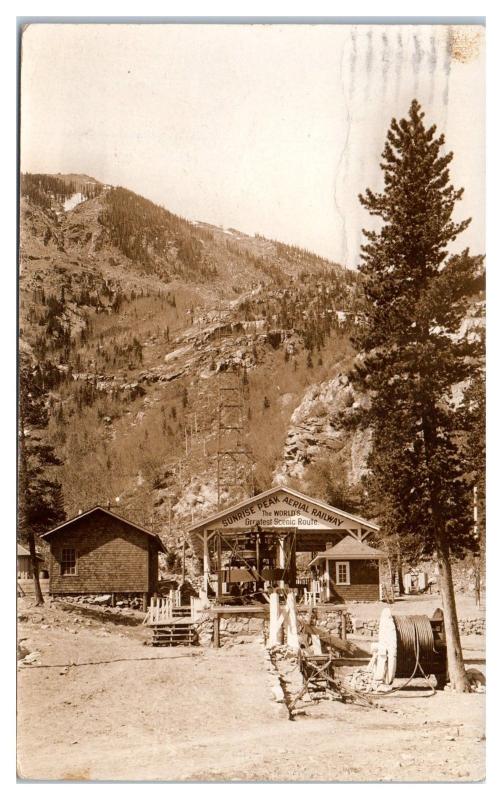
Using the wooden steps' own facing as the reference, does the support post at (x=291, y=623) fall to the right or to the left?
on its left

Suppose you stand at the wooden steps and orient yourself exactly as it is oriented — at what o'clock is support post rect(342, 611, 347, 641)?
The support post is roughly at 9 o'clock from the wooden steps.

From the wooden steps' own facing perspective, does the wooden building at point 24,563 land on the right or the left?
on its right

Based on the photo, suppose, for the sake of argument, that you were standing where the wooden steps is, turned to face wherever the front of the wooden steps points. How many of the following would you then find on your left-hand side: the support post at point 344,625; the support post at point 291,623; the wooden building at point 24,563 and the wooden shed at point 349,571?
3

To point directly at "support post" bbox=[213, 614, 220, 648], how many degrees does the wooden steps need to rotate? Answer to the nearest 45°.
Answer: approximately 135° to its left

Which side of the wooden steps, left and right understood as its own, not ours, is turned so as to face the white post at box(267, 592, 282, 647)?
left

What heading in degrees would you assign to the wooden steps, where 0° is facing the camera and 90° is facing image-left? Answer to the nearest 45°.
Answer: approximately 0°
